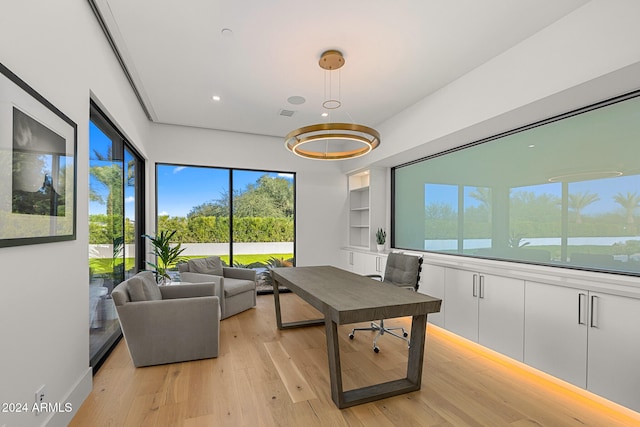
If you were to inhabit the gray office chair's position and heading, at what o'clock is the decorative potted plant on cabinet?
The decorative potted plant on cabinet is roughly at 4 o'clock from the gray office chair.

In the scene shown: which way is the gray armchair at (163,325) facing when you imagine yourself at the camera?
facing to the right of the viewer

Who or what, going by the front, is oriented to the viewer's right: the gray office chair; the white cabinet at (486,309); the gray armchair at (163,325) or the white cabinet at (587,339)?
the gray armchair

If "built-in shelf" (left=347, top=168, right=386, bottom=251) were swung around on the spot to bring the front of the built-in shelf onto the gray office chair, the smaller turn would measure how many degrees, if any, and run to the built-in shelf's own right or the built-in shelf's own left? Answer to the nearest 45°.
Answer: approximately 45° to the built-in shelf's own left

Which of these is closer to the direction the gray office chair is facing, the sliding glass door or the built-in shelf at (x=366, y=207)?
the sliding glass door
